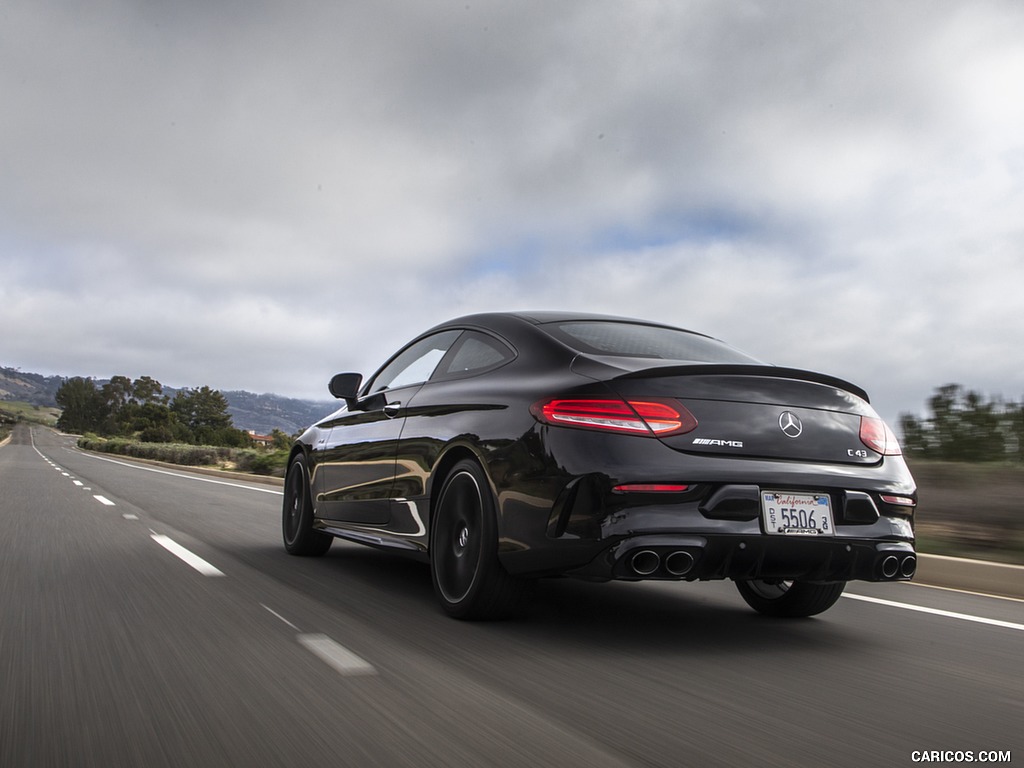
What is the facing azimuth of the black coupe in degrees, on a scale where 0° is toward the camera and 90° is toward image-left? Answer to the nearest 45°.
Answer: approximately 135°

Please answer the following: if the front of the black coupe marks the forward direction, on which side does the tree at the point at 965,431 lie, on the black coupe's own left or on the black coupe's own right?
on the black coupe's own right
